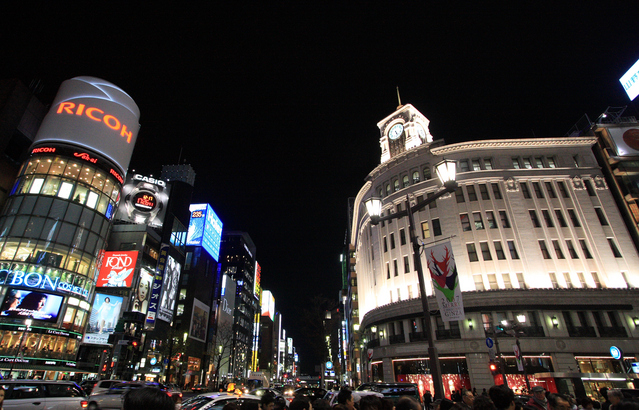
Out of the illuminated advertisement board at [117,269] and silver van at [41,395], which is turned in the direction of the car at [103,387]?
the illuminated advertisement board

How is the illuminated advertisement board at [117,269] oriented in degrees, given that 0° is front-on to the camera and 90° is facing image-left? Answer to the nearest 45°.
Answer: approximately 0°

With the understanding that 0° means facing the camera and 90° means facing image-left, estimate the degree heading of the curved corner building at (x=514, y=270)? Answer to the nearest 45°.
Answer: approximately 45°

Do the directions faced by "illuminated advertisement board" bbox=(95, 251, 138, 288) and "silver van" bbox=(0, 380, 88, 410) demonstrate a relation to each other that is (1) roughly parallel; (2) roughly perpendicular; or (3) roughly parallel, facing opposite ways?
roughly perpendicular

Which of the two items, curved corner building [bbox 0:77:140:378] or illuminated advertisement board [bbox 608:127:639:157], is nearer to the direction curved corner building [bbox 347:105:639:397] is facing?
the curved corner building

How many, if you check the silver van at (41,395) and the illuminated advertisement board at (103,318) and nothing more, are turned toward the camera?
1

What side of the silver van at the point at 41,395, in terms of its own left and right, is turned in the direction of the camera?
left

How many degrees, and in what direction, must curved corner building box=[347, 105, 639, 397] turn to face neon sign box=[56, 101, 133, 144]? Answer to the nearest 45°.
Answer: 0° — it already faces it

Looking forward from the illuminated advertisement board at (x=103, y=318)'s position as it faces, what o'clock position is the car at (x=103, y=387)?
The car is roughly at 12 o'clock from the illuminated advertisement board.
